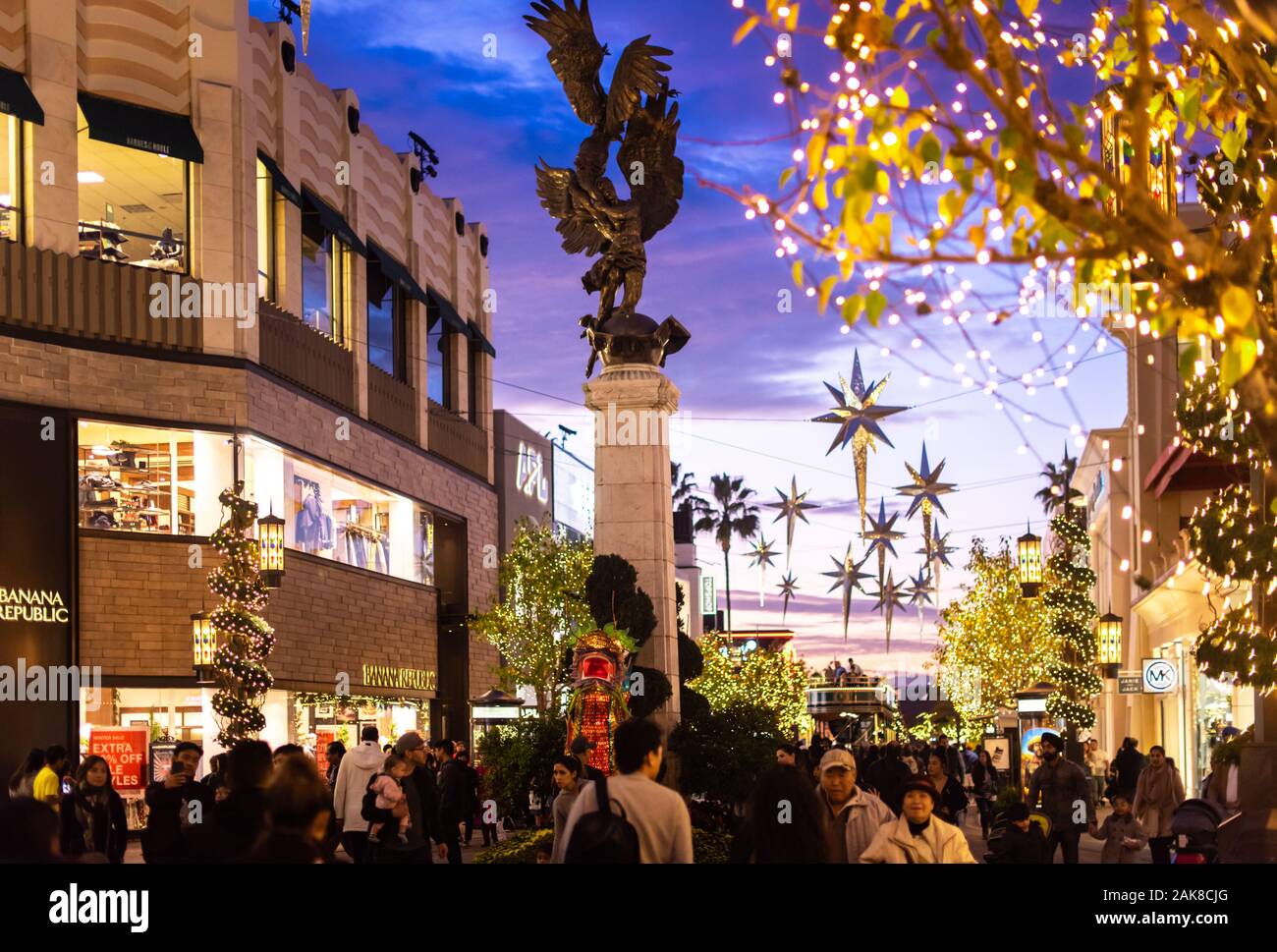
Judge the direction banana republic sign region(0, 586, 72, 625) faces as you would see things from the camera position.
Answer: facing the viewer

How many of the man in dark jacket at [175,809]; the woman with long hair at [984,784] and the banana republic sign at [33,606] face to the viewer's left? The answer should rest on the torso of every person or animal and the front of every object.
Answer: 0

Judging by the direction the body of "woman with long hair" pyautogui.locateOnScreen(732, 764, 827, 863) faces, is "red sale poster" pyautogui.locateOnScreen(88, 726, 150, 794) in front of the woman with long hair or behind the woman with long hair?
in front

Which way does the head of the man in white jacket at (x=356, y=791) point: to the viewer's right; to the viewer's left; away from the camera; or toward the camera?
away from the camera

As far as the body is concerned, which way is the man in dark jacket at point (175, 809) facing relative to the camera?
toward the camera

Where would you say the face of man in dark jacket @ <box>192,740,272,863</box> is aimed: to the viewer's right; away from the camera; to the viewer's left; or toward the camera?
away from the camera

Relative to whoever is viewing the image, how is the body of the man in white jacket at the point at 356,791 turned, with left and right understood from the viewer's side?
facing away from the viewer

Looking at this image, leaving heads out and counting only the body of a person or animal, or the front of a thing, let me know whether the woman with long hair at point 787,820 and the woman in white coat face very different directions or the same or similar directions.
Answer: very different directions

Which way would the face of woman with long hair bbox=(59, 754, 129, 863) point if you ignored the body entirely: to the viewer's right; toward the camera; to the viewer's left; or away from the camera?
toward the camera

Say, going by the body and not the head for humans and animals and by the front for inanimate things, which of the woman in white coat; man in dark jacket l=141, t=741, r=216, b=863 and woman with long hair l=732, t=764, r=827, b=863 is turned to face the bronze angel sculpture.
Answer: the woman with long hair

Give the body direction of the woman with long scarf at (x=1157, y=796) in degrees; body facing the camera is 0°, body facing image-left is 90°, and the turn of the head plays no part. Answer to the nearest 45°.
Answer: approximately 0°

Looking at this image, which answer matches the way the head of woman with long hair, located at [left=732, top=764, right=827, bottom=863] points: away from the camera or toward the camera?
away from the camera

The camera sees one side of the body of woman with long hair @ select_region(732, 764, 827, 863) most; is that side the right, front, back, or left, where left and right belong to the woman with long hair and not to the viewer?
back
